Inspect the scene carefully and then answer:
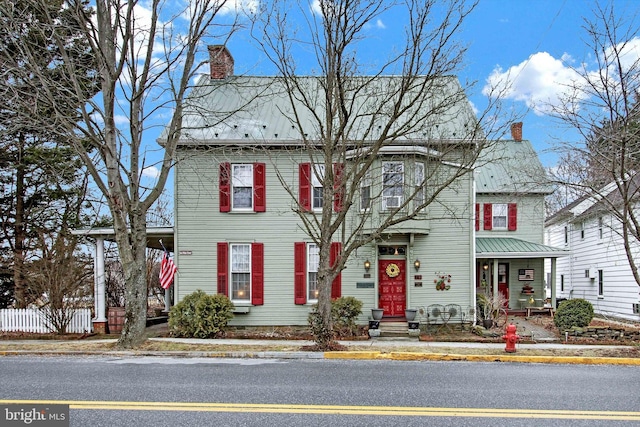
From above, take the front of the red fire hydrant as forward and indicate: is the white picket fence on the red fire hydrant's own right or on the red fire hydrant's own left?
on the red fire hydrant's own right

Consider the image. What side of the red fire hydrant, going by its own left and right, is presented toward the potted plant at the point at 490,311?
back

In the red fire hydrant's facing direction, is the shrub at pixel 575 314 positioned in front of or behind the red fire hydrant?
behind

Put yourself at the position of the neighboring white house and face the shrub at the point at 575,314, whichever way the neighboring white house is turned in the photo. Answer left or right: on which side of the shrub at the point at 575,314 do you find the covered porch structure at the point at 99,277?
right

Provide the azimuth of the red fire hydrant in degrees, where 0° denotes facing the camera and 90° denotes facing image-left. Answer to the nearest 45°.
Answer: approximately 0°

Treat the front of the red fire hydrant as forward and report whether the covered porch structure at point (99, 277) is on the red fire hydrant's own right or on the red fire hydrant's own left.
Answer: on the red fire hydrant's own right
